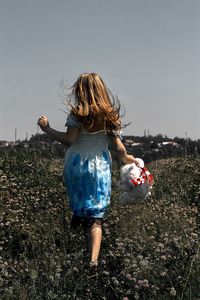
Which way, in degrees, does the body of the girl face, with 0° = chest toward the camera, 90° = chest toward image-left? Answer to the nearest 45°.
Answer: approximately 180°

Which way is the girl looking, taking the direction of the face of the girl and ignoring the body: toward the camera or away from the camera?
away from the camera
